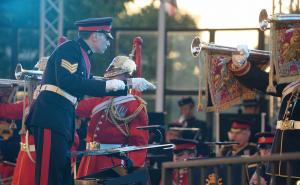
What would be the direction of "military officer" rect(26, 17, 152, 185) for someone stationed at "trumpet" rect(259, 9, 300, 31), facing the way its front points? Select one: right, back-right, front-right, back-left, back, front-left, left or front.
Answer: front

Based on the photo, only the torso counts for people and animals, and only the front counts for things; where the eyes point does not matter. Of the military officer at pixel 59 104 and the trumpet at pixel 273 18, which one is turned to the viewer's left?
the trumpet

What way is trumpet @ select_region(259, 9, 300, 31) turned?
to the viewer's left

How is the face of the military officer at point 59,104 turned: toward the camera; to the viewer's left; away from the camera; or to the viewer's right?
to the viewer's right

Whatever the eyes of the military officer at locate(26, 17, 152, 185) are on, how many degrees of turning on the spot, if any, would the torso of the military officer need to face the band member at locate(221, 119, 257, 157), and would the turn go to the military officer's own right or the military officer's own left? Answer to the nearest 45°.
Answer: approximately 45° to the military officer's own left

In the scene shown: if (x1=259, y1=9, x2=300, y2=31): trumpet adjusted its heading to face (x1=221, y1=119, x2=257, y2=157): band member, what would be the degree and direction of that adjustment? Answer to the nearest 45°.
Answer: approximately 90° to its right

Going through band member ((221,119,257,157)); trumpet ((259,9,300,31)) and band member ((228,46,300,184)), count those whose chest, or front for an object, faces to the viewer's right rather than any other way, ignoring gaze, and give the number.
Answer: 0

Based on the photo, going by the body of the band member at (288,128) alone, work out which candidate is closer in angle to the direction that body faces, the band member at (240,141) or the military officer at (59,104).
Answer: the military officer

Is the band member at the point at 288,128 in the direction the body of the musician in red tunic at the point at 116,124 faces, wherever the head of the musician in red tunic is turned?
no

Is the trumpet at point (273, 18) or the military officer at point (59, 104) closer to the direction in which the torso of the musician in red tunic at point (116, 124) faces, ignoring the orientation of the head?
the military officer

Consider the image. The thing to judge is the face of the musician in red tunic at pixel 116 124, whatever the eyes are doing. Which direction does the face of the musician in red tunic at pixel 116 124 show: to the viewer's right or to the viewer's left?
to the viewer's left

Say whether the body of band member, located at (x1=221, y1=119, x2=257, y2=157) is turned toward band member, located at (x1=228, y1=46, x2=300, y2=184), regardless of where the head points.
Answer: no

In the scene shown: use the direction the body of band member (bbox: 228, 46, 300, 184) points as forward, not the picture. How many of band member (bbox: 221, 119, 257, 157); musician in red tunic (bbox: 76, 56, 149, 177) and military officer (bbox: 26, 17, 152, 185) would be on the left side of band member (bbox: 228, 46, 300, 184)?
0

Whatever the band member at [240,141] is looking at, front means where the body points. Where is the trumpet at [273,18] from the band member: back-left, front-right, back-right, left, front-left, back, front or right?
front-left

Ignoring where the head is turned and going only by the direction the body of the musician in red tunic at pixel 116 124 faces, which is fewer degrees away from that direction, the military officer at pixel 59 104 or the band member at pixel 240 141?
the military officer

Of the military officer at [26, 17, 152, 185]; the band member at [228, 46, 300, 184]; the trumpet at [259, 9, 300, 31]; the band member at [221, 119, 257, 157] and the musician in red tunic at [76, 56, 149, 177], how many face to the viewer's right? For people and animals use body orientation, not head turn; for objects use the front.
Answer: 1

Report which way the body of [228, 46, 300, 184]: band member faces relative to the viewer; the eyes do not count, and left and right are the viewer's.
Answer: facing the viewer and to the left of the viewer

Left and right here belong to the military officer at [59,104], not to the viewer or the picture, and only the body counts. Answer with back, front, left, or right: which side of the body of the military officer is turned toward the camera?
right
